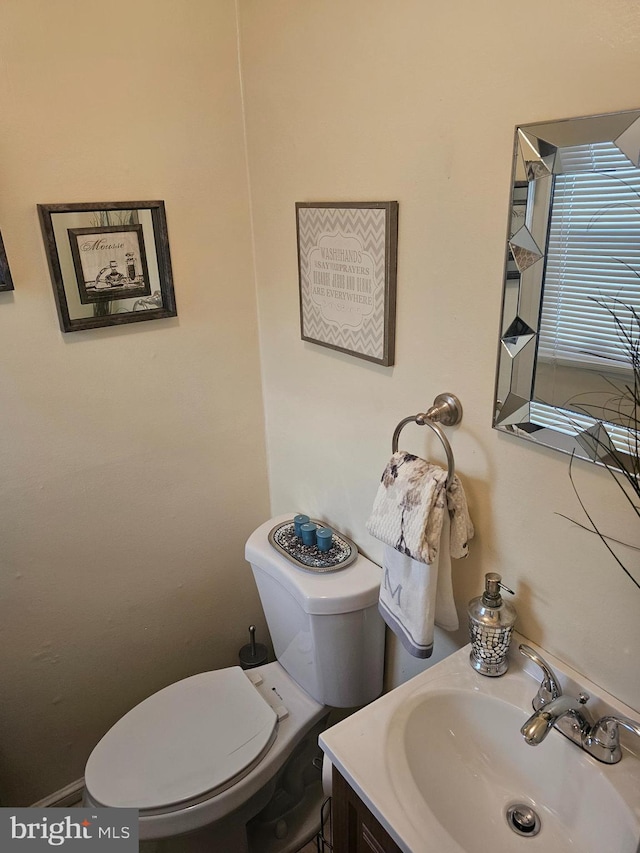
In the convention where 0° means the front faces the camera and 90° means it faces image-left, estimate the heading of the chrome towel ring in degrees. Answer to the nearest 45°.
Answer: approximately 45°

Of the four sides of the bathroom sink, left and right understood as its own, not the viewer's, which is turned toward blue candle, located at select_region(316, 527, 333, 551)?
right
